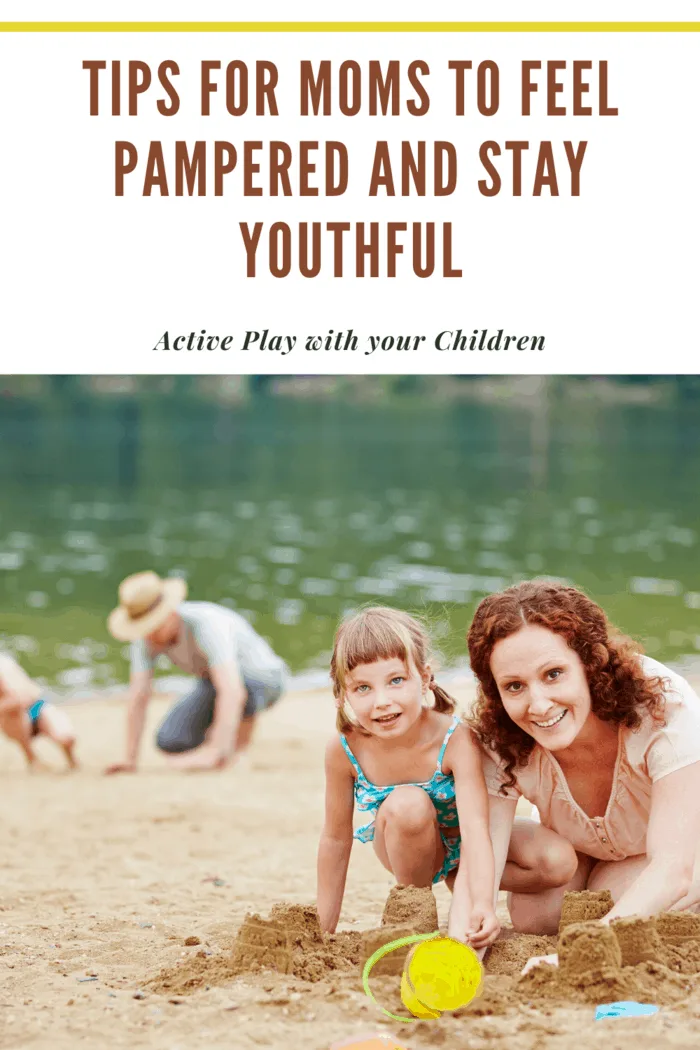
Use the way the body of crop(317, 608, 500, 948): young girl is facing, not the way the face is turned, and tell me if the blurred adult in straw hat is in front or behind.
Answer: behind

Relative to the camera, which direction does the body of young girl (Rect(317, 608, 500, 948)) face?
toward the camera

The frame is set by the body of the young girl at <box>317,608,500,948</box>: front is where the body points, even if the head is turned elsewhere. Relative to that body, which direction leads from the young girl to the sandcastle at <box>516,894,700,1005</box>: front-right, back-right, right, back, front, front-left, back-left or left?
front-left

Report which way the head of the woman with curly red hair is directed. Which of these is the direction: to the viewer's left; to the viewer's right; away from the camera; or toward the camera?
toward the camera

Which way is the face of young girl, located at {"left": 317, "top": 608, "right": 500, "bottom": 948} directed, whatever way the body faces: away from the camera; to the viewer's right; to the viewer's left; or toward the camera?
toward the camera

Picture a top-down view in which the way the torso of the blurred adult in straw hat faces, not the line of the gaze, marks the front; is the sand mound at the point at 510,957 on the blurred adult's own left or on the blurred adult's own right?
on the blurred adult's own left

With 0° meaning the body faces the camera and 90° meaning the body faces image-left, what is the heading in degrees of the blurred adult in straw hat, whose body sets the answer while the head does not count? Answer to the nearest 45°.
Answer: approximately 45°

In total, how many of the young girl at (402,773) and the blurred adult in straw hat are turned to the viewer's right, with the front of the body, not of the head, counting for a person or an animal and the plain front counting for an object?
0

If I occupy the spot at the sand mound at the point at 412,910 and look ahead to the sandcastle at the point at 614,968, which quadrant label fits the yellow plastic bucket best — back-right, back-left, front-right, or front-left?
front-right
